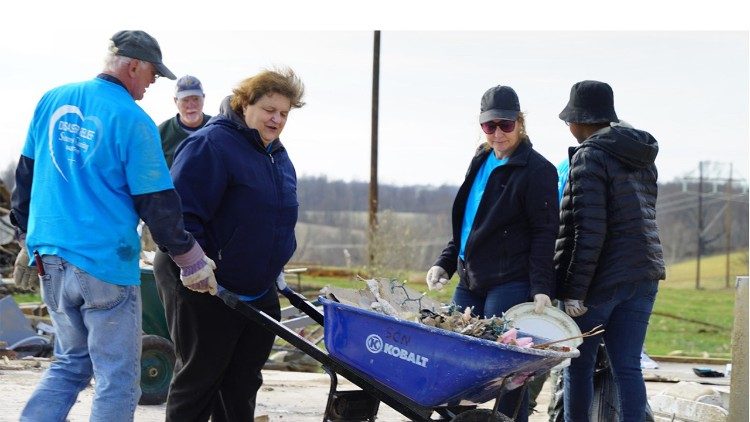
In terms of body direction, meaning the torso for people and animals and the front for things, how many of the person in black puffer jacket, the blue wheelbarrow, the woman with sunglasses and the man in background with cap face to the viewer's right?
1

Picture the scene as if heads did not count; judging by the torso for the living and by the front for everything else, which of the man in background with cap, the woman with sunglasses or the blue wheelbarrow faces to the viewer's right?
the blue wheelbarrow

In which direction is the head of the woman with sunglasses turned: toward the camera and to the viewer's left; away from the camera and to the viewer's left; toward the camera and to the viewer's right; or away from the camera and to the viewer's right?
toward the camera and to the viewer's left

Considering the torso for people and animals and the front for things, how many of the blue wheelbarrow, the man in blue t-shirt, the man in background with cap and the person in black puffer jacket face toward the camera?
1

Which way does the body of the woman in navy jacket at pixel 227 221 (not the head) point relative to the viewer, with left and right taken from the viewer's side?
facing the viewer and to the right of the viewer

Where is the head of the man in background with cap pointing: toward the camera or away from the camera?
toward the camera

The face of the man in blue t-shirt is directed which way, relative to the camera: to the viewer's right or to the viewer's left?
to the viewer's right

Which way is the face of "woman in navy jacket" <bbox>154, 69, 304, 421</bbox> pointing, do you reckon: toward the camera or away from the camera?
toward the camera

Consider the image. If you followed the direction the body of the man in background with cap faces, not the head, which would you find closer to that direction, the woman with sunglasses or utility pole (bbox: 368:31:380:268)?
the woman with sunglasses

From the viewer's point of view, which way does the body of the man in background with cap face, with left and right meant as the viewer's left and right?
facing the viewer

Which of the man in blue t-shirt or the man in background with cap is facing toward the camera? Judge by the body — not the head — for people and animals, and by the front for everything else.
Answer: the man in background with cap

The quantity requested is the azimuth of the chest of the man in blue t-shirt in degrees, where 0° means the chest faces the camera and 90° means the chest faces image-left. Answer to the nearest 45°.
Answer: approximately 225°

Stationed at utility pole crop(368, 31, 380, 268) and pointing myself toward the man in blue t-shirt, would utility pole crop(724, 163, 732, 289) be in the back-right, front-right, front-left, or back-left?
back-left

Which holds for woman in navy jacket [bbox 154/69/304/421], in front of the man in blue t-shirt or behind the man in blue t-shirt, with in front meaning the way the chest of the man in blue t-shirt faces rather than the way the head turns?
in front

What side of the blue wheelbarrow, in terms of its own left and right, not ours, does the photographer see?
right

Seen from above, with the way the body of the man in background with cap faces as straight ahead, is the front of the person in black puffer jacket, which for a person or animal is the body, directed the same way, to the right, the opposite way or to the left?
the opposite way

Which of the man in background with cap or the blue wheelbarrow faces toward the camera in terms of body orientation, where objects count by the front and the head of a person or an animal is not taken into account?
the man in background with cap
